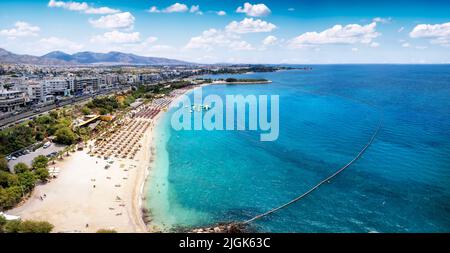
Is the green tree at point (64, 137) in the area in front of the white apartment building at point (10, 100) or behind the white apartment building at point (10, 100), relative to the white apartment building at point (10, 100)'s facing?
in front

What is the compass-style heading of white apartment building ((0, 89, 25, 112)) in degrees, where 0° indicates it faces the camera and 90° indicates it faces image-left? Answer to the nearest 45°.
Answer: approximately 315°

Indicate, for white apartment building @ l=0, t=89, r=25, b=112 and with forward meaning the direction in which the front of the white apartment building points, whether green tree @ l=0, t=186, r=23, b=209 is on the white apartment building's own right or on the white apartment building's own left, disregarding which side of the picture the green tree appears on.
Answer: on the white apartment building's own right

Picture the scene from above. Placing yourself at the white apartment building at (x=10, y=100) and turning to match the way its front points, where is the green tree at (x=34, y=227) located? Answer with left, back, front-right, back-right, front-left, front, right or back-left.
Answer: front-right

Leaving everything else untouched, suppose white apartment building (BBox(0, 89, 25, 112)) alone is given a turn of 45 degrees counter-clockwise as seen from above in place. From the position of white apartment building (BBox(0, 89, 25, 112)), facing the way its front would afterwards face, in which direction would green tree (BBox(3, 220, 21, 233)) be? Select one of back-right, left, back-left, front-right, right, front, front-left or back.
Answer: right

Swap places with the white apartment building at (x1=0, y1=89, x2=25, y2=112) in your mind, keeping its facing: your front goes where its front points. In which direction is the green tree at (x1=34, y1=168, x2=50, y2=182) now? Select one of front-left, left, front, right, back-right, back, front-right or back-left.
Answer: front-right

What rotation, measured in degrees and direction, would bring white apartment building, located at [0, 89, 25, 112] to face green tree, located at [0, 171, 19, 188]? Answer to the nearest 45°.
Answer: approximately 45° to its right

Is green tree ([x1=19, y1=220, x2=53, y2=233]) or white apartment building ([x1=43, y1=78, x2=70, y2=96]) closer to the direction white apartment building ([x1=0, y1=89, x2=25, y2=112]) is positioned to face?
the green tree
